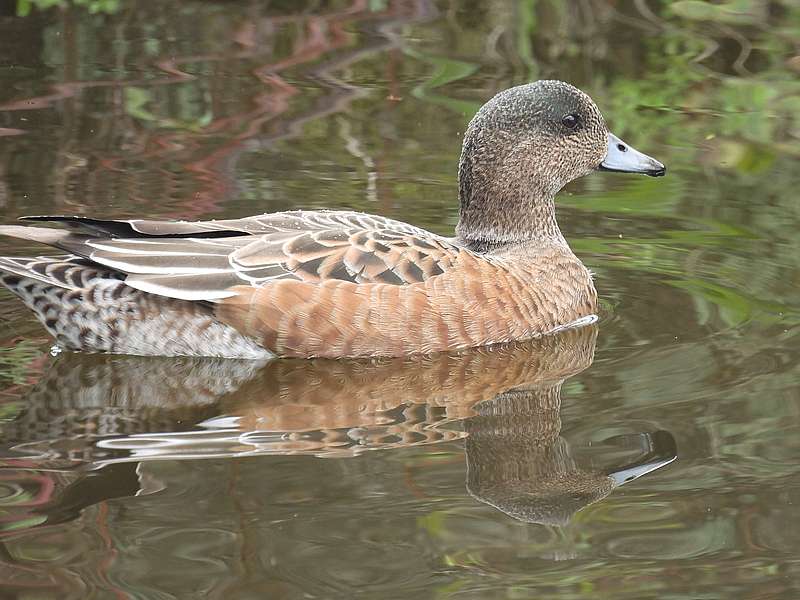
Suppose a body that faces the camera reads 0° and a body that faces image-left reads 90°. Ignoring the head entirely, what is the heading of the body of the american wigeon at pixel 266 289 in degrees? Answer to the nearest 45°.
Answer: approximately 270°
